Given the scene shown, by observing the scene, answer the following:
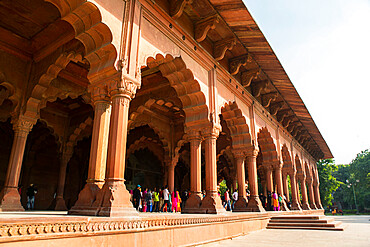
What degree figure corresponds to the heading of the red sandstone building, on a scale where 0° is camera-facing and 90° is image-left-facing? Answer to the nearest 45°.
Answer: approximately 315°

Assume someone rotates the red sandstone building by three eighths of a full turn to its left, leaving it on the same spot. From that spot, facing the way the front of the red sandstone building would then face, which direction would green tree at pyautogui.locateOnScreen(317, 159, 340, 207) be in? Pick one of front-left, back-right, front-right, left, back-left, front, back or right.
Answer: front-right
